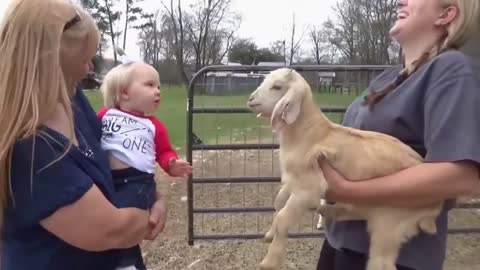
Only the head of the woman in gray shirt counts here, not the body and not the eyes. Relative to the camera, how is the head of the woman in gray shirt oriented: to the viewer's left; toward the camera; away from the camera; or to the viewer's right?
to the viewer's left

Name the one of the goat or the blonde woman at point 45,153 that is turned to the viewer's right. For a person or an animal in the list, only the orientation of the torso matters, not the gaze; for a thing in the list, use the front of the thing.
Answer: the blonde woman

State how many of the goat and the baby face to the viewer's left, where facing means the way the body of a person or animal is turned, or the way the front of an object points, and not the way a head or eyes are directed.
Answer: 1

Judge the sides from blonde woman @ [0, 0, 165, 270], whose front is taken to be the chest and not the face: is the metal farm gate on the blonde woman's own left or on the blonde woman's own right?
on the blonde woman's own left

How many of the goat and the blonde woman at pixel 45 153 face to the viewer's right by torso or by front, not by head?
1

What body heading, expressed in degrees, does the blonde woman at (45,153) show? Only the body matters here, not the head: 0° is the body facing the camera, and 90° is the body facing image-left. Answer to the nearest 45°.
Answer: approximately 270°

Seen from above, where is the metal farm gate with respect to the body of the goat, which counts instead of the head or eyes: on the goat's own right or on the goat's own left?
on the goat's own right

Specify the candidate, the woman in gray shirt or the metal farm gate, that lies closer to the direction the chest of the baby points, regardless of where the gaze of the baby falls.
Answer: the woman in gray shirt

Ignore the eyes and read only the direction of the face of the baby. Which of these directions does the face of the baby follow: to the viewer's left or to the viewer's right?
to the viewer's right

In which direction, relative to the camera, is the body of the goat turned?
to the viewer's left

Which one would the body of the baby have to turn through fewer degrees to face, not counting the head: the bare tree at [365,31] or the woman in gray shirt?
the woman in gray shirt

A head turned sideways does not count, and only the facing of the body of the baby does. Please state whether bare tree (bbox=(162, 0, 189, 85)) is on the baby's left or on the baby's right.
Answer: on the baby's left

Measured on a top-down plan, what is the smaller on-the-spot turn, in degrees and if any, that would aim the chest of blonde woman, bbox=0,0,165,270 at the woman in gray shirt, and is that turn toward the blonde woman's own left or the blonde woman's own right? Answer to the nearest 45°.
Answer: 0° — they already face them
